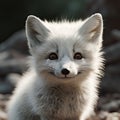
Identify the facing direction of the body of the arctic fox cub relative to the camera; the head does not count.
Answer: toward the camera
